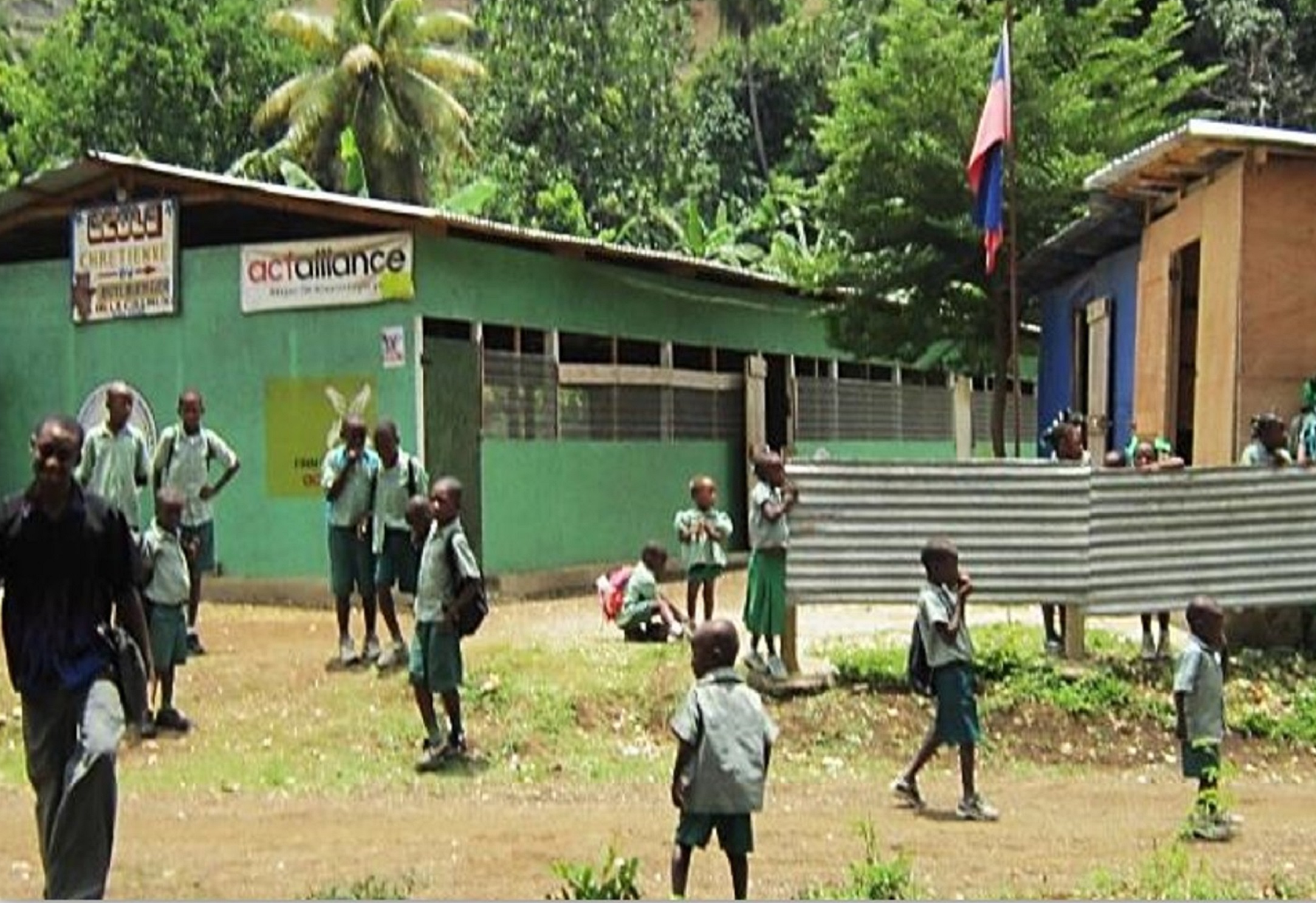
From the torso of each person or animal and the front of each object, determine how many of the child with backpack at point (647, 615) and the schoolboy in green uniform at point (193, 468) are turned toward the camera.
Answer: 1

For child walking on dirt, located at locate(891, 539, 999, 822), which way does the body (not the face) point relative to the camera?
to the viewer's right

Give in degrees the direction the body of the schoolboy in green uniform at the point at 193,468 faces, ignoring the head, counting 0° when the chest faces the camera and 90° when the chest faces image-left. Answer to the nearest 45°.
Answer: approximately 0°

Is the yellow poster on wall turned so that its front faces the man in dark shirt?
yes

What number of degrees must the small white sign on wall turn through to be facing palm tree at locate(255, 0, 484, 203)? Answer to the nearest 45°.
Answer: approximately 180°

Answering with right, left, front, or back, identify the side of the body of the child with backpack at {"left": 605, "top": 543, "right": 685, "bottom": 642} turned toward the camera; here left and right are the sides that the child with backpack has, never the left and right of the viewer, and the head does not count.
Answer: right

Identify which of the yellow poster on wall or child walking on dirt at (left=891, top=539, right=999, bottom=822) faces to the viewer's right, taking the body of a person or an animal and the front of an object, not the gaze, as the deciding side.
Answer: the child walking on dirt

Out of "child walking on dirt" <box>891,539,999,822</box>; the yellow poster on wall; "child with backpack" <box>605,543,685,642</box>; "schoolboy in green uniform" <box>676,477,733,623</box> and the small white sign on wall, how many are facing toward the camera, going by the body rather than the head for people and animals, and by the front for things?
3

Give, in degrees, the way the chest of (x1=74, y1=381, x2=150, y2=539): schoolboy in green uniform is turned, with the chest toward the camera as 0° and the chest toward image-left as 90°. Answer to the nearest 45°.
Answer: approximately 0°
